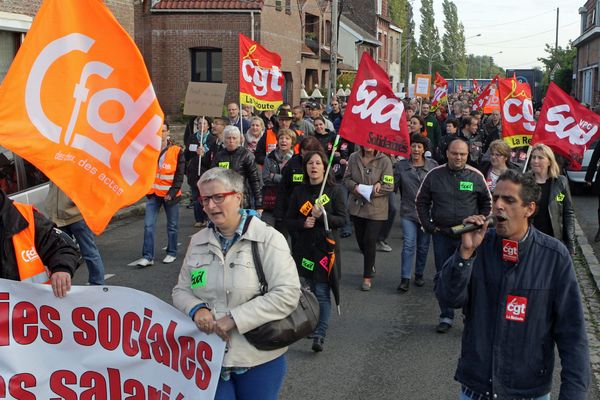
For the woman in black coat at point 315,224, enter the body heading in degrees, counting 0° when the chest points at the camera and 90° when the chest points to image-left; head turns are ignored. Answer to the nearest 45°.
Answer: approximately 0°

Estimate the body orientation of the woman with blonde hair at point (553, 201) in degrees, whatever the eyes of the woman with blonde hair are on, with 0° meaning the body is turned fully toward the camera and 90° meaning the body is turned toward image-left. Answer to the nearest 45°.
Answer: approximately 45°

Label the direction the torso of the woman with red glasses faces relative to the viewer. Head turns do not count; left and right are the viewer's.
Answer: facing the viewer and to the left of the viewer

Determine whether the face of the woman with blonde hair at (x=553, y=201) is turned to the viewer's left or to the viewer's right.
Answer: to the viewer's left

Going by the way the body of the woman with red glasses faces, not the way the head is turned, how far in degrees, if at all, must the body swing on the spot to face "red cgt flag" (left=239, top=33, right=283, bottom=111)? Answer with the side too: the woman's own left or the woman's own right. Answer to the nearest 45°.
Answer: approximately 135° to the woman's own right

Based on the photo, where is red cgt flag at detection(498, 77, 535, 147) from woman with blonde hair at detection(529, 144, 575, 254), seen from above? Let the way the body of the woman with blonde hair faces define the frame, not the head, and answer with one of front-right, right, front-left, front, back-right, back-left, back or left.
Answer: back-right

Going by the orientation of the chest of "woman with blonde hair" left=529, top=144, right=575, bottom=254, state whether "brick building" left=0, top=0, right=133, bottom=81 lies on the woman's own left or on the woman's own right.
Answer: on the woman's own right

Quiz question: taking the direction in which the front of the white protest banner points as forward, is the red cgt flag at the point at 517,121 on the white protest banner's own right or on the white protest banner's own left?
on the white protest banner's own left

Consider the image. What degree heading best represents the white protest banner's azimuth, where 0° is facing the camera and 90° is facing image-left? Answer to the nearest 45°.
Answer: approximately 0°

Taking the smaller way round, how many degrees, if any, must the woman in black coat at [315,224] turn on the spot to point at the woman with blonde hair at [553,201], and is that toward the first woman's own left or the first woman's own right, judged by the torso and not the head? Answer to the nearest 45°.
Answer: approximately 90° to the first woman's own left

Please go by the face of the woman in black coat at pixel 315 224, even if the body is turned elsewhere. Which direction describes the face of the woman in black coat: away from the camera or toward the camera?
toward the camera

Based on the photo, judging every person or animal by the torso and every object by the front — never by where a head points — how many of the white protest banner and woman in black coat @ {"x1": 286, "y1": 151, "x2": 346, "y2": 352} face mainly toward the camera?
2

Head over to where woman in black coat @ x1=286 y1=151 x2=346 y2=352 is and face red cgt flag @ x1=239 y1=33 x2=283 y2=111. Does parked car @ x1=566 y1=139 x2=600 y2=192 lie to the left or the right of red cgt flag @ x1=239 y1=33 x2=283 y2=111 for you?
right

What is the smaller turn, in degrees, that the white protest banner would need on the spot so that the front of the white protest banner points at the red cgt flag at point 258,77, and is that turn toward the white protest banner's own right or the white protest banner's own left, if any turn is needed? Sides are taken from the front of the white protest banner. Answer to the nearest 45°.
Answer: approximately 180°

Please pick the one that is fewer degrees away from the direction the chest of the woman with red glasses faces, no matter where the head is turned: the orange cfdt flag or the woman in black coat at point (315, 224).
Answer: the orange cfdt flag
